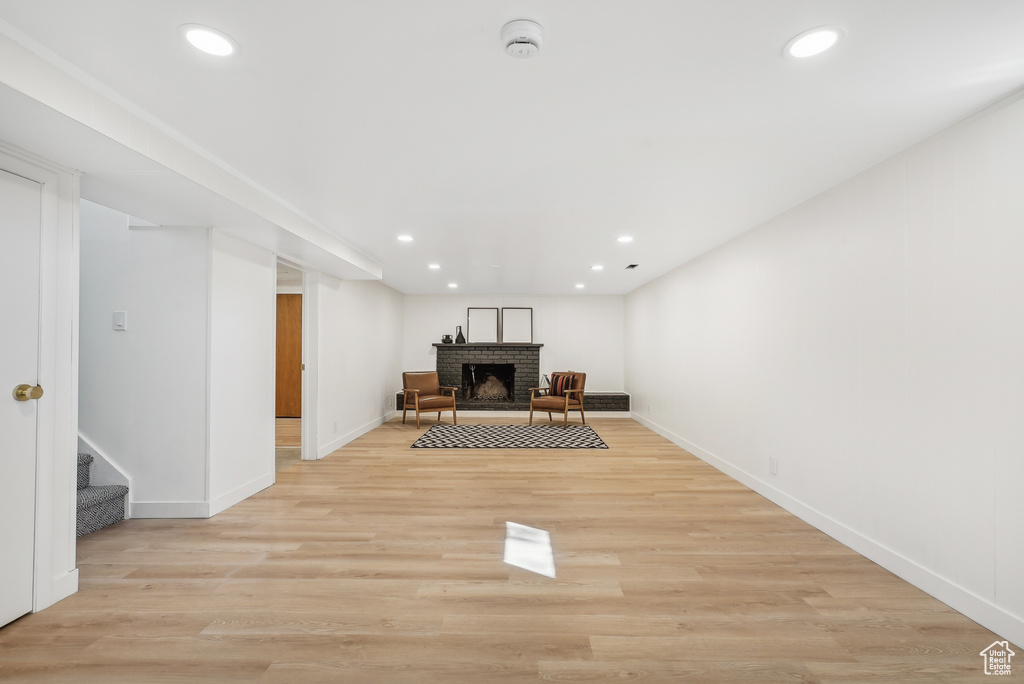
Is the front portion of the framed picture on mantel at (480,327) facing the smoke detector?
yes

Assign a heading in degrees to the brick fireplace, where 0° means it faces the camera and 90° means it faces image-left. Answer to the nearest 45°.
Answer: approximately 0°

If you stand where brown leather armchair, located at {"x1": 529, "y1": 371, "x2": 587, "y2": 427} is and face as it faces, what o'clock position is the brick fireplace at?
The brick fireplace is roughly at 3 o'clock from the brown leather armchair.

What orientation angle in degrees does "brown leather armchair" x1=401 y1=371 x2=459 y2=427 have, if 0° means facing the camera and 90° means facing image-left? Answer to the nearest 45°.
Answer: approximately 315°

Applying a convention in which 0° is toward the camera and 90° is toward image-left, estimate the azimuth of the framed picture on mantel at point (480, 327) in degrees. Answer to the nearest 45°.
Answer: approximately 0°

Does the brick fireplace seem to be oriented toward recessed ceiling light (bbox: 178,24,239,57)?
yes

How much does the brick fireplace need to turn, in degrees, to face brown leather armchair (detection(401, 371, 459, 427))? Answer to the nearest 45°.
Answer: approximately 45° to its right

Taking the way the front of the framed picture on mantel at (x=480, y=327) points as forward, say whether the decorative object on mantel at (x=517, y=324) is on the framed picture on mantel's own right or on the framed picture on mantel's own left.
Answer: on the framed picture on mantel's own left

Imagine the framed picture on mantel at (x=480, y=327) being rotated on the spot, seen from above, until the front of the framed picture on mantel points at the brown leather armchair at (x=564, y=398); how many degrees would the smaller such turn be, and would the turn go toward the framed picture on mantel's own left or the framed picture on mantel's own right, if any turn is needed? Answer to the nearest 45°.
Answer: approximately 45° to the framed picture on mantel's own left

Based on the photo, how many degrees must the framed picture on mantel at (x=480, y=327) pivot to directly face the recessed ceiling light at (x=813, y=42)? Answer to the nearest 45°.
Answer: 0° — it already faces it

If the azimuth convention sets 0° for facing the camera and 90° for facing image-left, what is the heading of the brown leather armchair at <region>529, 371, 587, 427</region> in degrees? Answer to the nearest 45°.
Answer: approximately 45°
